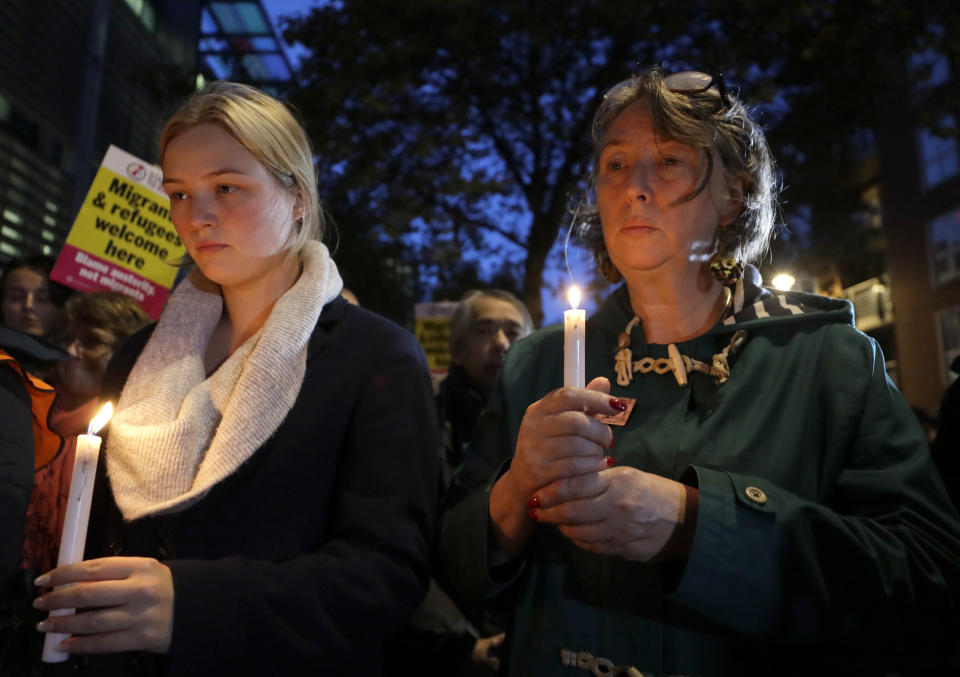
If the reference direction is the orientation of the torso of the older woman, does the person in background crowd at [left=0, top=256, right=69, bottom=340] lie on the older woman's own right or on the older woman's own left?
on the older woman's own right

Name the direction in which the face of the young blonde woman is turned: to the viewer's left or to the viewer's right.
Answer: to the viewer's left

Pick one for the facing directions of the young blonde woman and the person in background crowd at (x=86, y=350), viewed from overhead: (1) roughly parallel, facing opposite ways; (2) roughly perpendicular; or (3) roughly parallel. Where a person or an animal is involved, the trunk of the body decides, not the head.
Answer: roughly parallel

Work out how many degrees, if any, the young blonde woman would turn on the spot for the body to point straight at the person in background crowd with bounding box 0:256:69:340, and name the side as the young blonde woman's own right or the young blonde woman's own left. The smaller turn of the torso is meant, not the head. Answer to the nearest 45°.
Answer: approximately 135° to the young blonde woman's own right

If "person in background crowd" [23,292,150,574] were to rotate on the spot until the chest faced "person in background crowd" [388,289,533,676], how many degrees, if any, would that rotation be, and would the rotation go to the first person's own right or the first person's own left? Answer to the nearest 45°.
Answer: approximately 135° to the first person's own left

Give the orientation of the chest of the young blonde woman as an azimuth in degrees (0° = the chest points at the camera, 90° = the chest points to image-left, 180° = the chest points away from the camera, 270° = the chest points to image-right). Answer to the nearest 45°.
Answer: approximately 45°

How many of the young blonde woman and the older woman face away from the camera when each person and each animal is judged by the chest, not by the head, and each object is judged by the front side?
0

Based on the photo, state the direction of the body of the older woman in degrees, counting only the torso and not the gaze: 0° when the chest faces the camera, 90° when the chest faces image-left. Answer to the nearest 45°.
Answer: approximately 45°

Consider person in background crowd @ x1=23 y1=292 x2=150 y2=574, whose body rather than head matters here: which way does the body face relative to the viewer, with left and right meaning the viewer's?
facing the viewer and to the left of the viewer

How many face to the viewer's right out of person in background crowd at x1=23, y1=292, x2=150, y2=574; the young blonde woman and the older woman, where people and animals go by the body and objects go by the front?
0
